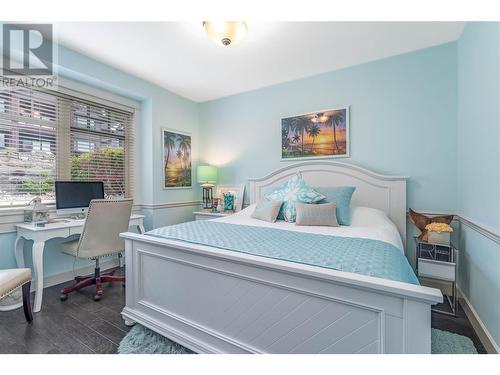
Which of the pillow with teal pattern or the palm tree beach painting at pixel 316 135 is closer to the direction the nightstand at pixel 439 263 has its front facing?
the pillow with teal pattern

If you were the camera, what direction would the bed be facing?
facing the viewer and to the left of the viewer

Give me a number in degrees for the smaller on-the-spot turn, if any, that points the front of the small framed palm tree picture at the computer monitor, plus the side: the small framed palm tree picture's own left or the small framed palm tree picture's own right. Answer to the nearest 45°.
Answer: approximately 90° to the small framed palm tree picture's own right

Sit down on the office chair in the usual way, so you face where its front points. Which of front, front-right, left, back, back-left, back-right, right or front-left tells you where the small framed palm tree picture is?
right

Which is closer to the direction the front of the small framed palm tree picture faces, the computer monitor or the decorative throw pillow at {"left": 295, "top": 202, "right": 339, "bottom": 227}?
the decorative throw pillow

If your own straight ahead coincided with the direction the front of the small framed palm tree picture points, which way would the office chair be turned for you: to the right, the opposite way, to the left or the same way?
the opposite way

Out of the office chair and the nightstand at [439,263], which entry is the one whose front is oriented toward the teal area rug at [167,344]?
the nightstand

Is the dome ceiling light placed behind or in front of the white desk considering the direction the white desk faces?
in front

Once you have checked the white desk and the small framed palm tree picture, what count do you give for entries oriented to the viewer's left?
0

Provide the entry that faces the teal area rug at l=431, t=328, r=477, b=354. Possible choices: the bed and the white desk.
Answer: the white desk

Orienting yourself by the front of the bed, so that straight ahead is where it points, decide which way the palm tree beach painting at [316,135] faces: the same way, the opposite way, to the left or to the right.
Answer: the same way

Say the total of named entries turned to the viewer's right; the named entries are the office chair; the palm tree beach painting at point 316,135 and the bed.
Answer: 0

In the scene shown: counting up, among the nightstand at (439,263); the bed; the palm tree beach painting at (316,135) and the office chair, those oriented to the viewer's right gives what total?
0

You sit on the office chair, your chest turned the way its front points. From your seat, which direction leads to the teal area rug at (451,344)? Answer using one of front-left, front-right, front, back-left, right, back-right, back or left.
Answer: back

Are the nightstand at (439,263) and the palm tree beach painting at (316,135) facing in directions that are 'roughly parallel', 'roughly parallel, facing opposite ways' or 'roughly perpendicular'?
roughly parallel
